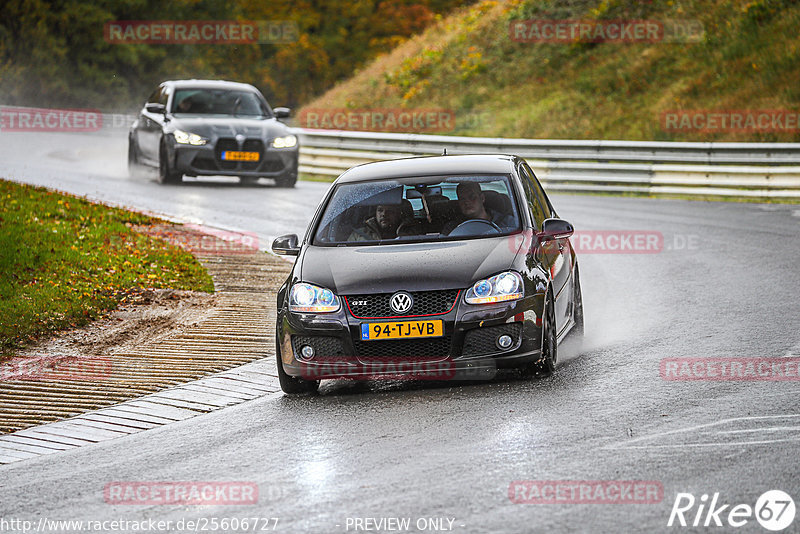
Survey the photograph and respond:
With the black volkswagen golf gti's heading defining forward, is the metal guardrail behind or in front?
behind

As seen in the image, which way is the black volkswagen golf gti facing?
toward the camera

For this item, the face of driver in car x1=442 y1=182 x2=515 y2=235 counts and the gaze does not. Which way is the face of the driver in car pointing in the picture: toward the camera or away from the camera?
toward the camera
